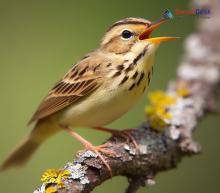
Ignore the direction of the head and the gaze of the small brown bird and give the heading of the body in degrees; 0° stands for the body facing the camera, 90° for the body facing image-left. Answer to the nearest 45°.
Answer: approximately 270°
